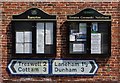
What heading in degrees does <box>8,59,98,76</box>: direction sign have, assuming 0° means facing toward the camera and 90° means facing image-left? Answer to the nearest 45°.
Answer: approximately 0°

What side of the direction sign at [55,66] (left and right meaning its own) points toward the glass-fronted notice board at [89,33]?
left

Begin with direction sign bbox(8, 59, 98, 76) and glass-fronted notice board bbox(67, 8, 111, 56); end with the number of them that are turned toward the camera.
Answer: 2

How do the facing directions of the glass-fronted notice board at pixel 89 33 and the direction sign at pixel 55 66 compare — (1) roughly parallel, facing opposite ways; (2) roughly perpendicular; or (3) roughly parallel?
roughly parallel

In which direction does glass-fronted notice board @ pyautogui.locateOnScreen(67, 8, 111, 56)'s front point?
toward the camera

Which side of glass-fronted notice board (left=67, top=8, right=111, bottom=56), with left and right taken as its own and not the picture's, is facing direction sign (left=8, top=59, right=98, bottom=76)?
right
